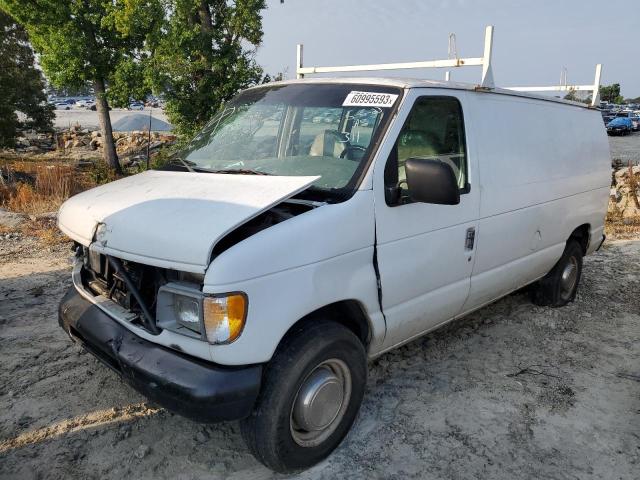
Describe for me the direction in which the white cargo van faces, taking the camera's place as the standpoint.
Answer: facing the viewer and to the left of the viewer

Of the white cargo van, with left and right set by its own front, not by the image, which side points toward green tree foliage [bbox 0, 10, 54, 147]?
right

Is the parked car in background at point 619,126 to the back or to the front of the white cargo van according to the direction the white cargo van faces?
to the back

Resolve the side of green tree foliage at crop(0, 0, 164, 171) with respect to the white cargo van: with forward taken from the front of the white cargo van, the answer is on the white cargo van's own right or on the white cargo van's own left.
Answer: on the white cargo van's own right

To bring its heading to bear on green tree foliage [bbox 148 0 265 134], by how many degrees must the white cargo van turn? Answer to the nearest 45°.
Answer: approximately 135° to its right

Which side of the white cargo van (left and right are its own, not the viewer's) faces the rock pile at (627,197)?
back
